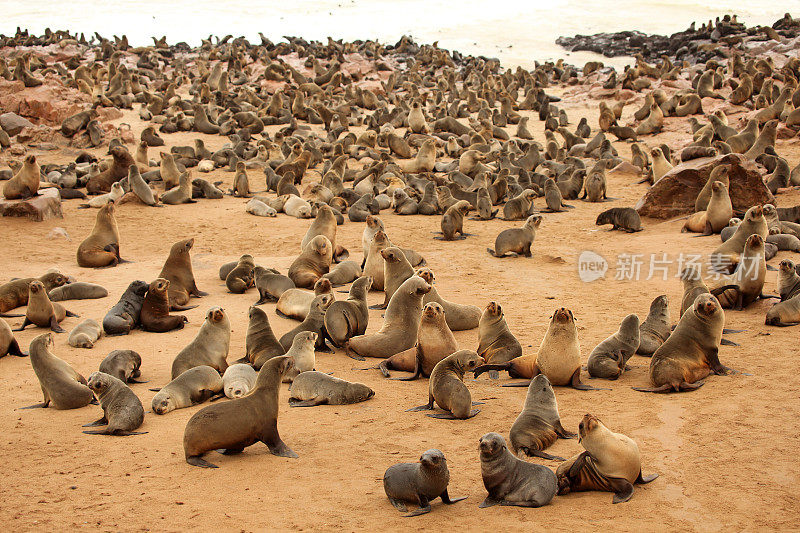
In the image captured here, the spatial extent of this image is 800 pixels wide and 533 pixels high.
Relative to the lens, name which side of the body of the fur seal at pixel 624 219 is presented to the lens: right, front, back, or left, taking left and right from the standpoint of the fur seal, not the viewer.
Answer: left

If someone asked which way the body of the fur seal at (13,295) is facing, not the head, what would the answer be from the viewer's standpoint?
to the viewer's right

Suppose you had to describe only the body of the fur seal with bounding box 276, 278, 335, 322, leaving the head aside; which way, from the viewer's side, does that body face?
to the viewer's right

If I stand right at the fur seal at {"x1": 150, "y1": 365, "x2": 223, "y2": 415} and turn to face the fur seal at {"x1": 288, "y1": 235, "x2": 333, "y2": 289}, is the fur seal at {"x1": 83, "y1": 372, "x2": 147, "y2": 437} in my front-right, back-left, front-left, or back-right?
back-left

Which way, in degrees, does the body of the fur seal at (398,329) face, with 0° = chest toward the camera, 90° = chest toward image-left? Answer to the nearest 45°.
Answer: approximately 270°

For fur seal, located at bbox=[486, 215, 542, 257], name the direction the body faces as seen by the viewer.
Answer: to the viewer's right

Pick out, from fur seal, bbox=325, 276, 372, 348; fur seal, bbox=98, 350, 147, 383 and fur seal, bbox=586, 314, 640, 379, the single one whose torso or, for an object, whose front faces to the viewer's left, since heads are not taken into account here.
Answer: fur seal, bbox=98, 350, 147, 383

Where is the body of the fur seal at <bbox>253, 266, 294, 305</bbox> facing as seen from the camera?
to the viewer's left
